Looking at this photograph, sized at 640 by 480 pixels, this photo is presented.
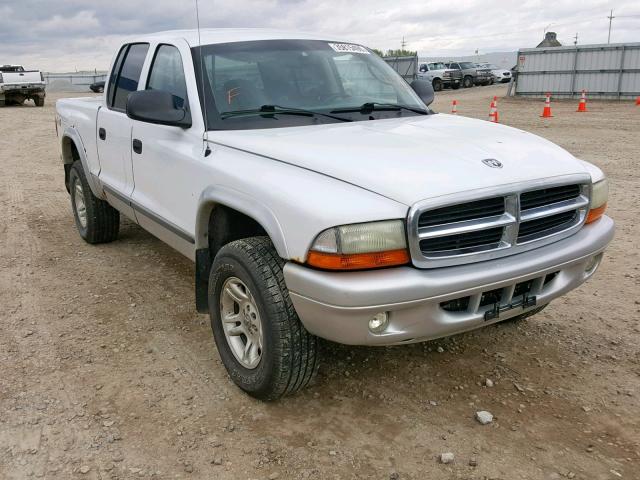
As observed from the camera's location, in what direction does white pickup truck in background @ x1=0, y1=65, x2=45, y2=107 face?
facing away from the viewer and to the left of the viewer

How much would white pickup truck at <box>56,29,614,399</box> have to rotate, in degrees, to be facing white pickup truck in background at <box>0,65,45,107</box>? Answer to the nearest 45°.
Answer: approximately 180°

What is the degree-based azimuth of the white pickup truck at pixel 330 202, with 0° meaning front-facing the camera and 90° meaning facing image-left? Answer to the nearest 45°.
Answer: approximately 315°

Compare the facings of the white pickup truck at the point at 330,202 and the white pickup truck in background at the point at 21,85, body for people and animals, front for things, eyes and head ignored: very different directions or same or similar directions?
very different directions

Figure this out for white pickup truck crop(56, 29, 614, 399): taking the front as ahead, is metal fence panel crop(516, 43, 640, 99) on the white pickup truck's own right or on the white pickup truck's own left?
on the white pickup truck's own left

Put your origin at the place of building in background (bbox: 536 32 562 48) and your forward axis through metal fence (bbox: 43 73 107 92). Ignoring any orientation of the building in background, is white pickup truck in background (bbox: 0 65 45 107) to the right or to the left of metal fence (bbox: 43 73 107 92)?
left

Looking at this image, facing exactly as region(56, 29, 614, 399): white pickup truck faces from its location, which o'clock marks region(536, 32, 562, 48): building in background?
The building in background is roughly at 8 o'clock from the white pickup truck.

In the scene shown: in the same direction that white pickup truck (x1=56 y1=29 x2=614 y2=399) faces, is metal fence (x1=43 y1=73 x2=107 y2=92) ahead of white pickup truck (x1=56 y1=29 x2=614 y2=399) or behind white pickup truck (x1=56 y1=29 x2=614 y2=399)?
behind
